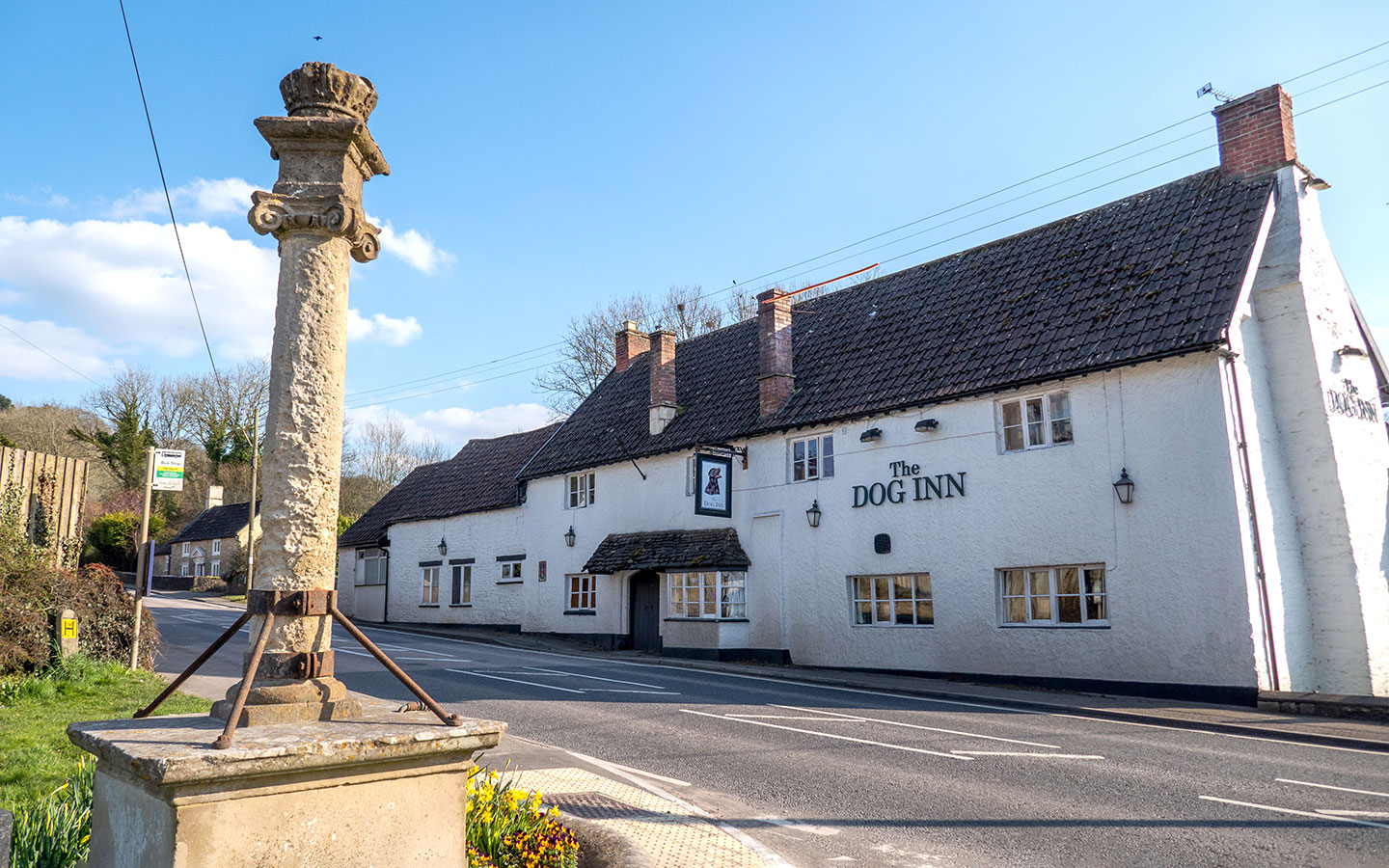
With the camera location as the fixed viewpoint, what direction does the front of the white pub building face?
facing the viewer and to the left of the viewer

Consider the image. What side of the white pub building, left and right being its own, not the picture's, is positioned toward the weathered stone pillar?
front

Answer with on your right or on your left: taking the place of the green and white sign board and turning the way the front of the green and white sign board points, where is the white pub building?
on your left

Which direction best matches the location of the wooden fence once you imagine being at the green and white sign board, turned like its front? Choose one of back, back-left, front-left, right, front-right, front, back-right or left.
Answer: right

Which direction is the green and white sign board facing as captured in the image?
toward the camera

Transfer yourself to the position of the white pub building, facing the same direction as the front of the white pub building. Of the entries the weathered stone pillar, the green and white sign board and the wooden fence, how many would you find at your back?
0

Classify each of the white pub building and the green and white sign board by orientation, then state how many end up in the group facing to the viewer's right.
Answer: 0

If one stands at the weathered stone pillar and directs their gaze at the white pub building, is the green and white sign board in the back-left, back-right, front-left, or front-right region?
front-left

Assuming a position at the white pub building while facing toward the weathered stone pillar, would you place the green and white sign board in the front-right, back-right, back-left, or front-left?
front-right

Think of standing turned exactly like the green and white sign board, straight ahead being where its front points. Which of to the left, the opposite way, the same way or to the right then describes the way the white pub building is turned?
to the right

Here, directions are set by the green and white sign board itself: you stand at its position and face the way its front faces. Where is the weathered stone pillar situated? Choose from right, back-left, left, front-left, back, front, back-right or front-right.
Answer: front

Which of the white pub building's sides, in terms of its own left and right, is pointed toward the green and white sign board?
front
